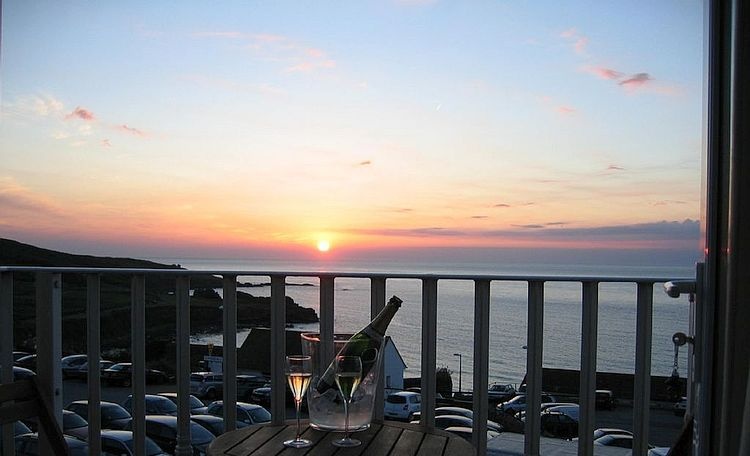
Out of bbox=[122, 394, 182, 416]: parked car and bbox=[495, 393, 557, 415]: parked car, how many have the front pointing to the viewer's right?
1

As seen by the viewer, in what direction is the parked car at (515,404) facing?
to the viewer's left

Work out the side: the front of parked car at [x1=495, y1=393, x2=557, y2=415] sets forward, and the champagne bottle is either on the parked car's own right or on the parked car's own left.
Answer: on the parked car's own left

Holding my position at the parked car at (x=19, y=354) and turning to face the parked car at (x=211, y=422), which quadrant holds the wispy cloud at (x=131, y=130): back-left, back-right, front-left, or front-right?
back-left

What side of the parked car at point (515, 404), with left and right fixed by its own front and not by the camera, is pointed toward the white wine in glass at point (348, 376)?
left

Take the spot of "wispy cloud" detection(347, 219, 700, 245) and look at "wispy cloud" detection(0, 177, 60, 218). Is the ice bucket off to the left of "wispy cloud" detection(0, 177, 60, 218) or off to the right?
left
